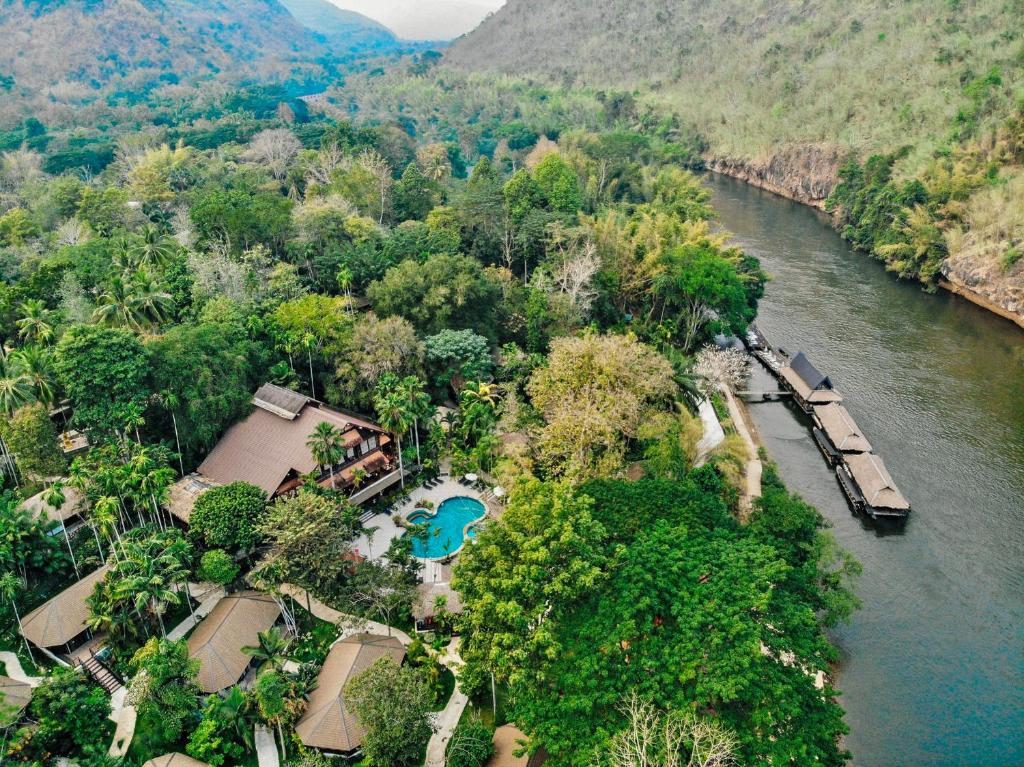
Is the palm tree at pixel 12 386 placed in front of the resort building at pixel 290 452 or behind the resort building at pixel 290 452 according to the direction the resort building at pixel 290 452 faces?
behind

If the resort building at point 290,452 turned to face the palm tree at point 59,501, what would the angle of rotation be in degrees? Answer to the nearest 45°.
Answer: approximately 135° to its right

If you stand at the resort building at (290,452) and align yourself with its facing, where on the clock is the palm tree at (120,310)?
The palm tree is roughly at 6 o'clock from the resort building.

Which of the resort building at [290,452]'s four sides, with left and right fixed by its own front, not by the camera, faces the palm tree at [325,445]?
front

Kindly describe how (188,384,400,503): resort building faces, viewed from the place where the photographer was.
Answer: facing the viewer and to the right of the viewer

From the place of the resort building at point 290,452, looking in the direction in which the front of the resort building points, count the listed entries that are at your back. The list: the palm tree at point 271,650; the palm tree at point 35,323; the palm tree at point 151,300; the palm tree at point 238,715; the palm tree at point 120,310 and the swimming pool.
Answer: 3

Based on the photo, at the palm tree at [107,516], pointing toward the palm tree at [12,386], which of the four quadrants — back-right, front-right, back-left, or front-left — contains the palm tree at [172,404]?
front-right

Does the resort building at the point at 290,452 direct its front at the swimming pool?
yes

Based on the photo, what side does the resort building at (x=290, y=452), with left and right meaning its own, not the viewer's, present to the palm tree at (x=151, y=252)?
back

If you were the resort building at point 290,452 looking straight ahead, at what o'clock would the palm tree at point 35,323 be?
The palm tree is roughly at 6 o'clock from the resort building.

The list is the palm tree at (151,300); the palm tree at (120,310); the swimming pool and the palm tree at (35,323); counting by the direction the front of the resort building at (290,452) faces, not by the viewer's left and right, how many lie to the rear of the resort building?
3

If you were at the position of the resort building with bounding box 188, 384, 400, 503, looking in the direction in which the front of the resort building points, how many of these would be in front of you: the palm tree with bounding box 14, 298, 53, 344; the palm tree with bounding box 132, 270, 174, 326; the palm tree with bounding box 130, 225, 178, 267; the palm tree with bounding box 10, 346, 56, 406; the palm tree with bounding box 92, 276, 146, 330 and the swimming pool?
1

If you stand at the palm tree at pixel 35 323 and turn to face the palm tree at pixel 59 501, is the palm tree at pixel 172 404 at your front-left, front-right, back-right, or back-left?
front-left

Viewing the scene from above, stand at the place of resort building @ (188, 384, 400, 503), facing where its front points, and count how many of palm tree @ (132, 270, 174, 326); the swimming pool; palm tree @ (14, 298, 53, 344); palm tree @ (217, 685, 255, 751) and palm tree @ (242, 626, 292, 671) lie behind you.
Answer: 2

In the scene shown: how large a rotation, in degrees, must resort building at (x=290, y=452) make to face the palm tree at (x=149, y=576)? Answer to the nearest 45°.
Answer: approximately 90° to its right

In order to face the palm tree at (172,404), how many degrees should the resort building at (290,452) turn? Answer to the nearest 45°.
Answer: approximately 135° to its right

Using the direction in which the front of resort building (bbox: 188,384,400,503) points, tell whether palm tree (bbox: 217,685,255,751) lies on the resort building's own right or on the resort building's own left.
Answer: on the resort building's own right

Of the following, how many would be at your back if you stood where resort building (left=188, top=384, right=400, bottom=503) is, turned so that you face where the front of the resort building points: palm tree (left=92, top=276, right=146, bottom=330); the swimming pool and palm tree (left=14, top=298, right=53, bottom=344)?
2

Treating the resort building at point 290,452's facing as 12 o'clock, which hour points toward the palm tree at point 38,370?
The palm tree is roughly at 5 o'clock from the resort building.

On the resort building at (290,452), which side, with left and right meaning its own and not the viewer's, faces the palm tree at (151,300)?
back
